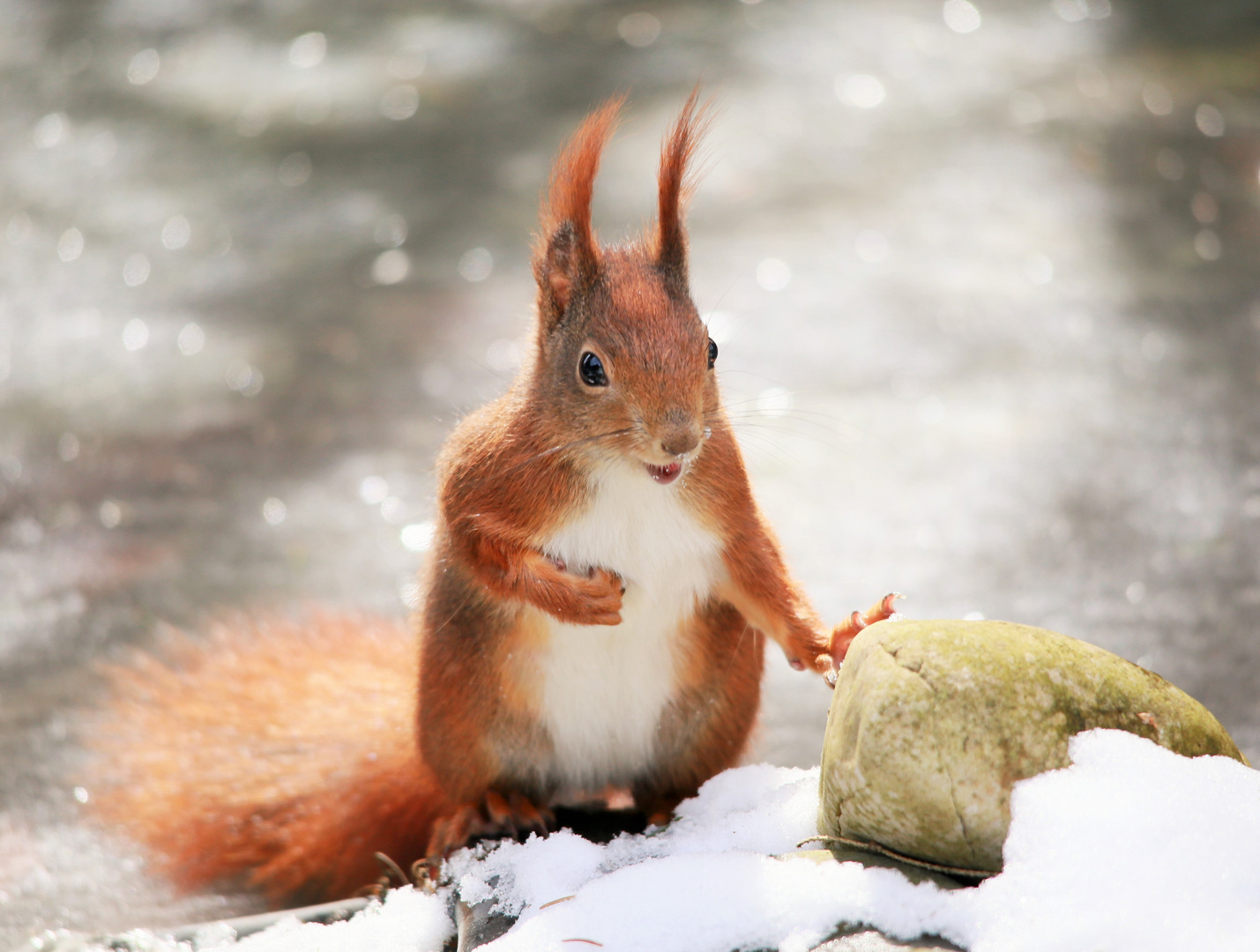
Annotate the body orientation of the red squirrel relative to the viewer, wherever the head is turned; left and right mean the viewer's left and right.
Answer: facing the viewer and to the right of the viewer
